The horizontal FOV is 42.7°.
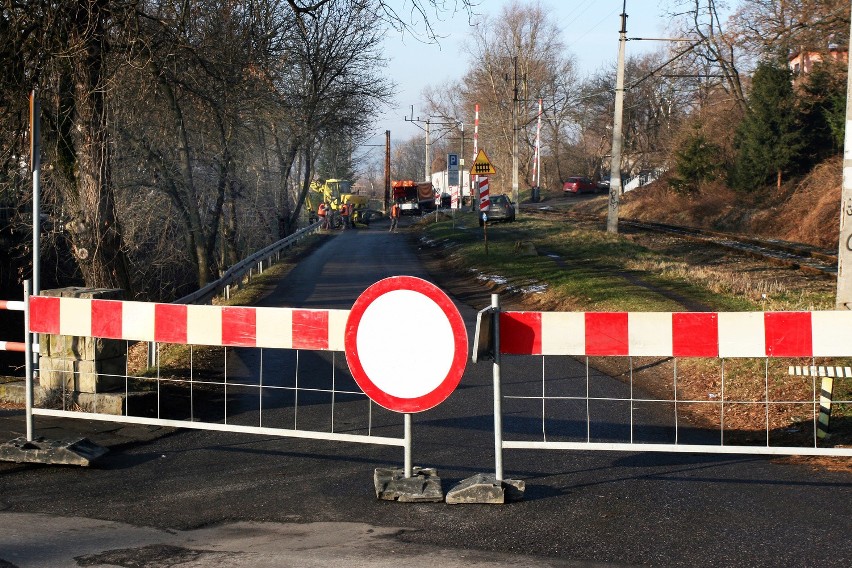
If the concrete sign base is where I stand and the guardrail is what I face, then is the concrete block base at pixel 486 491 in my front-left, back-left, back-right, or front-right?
back-right

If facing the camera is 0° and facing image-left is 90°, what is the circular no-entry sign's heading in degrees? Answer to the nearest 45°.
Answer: approximately 0°

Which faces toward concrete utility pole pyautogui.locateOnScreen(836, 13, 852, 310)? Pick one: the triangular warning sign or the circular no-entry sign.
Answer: the triangular warning sign

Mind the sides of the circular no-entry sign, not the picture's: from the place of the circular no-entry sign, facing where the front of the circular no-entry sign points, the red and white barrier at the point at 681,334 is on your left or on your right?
on your left

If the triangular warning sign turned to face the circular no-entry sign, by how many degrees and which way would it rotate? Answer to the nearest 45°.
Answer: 0° — it already faces it

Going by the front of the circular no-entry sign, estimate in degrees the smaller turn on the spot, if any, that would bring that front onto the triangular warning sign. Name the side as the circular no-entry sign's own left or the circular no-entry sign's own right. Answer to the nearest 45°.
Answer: approximately 180°

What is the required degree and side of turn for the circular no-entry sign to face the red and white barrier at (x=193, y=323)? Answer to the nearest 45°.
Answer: approximately 135° to its right

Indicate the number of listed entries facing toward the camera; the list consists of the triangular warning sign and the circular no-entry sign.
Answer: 2

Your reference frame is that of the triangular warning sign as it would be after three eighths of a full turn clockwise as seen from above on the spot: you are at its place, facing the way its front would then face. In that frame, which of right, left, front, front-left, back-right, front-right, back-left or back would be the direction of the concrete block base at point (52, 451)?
back-left

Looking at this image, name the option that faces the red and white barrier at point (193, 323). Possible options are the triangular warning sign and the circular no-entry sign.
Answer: the triangular warning sign

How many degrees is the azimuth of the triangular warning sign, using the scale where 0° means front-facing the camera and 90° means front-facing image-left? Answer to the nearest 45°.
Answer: approximately 0°

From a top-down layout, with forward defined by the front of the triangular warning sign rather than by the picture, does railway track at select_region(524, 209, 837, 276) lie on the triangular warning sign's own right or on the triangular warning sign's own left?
on the triangular warning sign's own left
